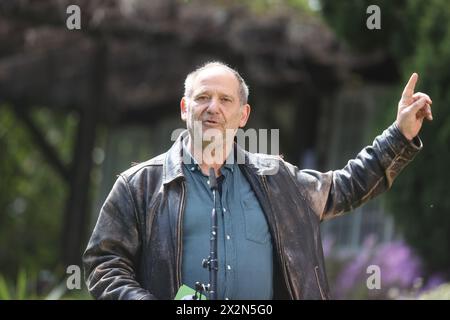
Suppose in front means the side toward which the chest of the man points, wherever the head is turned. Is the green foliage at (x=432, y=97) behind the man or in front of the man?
behind

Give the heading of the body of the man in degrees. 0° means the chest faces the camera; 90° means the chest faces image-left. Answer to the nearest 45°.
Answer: approximately 0°
